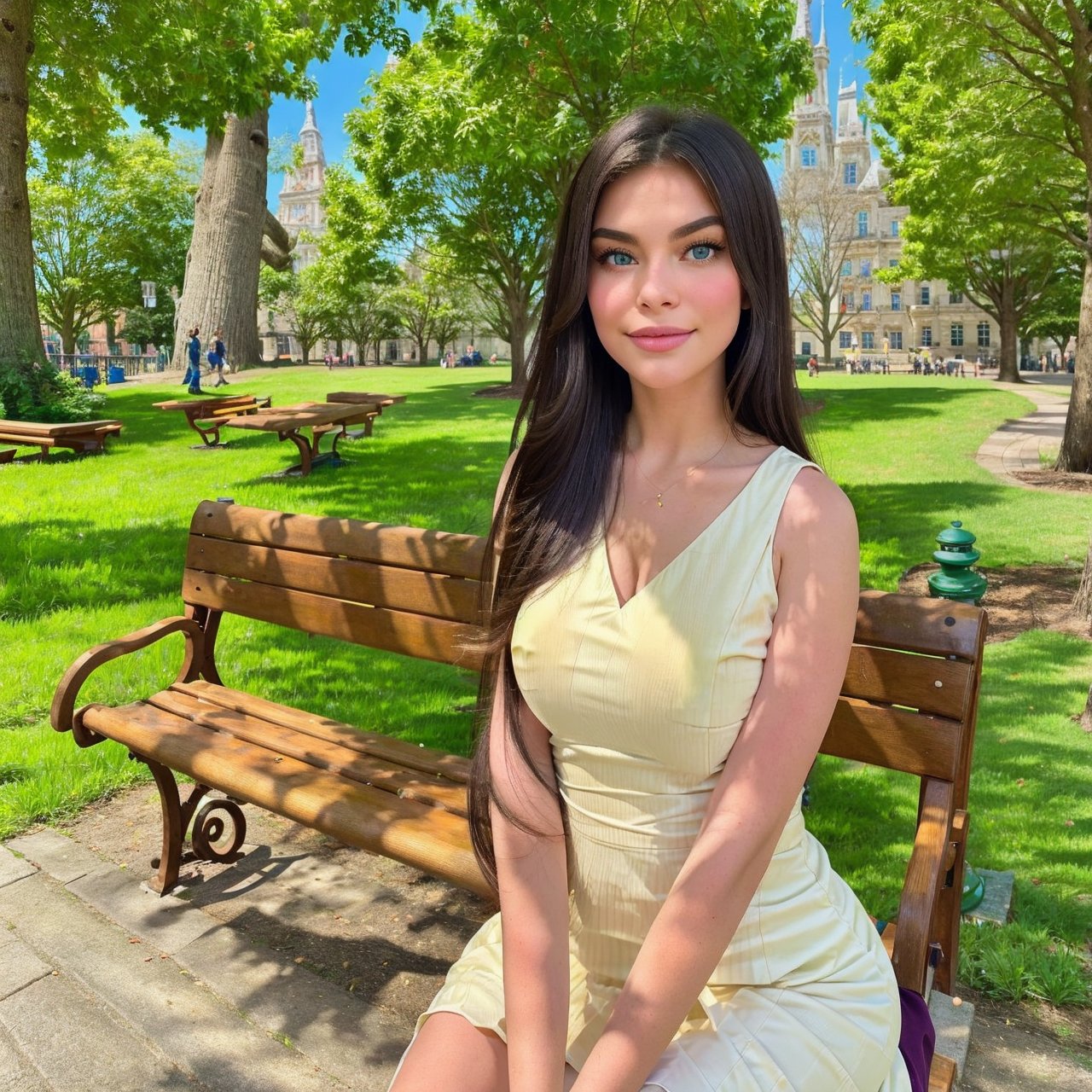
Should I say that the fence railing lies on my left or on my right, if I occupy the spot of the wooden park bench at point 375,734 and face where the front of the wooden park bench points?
on my right

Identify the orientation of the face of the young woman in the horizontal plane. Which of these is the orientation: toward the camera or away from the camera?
toward the camera

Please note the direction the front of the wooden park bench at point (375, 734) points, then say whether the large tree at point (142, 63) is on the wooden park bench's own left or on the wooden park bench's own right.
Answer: on the wooden park bench's own right

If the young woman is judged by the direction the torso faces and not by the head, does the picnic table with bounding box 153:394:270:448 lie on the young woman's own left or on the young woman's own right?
on the young woman's own right

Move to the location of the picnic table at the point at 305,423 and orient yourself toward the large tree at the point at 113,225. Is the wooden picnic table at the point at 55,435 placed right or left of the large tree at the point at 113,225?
left

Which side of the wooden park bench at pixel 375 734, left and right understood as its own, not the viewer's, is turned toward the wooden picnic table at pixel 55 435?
right

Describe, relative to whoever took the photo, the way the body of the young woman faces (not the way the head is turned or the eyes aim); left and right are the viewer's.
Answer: facing the viewer and to the left of the viewer
